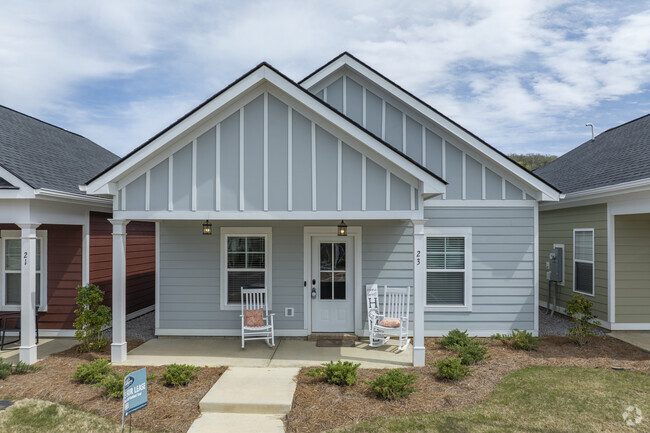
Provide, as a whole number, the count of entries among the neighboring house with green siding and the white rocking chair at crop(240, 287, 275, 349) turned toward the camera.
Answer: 2

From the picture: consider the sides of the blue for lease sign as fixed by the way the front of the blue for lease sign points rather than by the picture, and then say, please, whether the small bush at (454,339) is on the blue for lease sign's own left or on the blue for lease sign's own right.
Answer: on the blue for lease sign's own left

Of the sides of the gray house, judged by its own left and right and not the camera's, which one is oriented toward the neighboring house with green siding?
left
